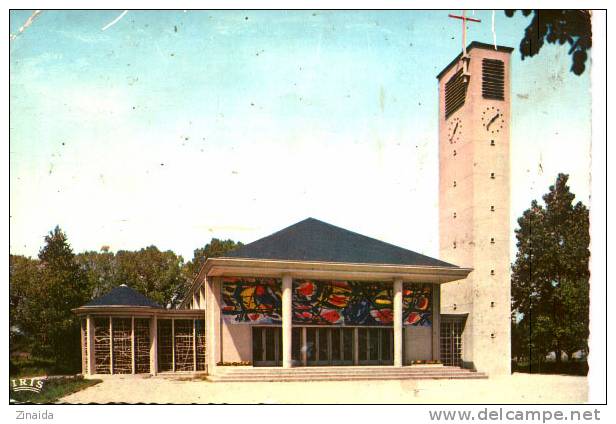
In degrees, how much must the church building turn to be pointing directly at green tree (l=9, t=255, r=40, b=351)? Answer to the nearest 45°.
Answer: approximately 135° to its right

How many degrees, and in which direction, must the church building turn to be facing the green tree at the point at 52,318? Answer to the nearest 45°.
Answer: approximately 135° to its right

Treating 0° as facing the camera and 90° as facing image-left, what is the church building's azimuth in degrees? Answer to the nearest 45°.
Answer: approximately 0°

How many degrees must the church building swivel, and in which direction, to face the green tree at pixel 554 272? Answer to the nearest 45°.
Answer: approximately 135° to its left
